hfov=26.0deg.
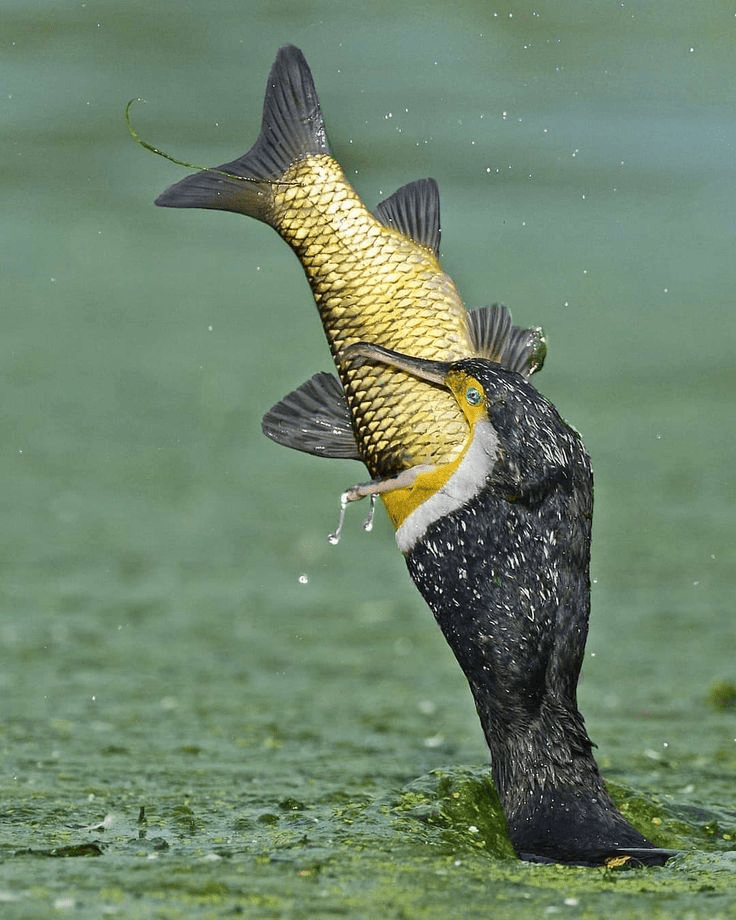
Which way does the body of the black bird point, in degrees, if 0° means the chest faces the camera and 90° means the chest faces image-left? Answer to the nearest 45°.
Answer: approximately 90°
